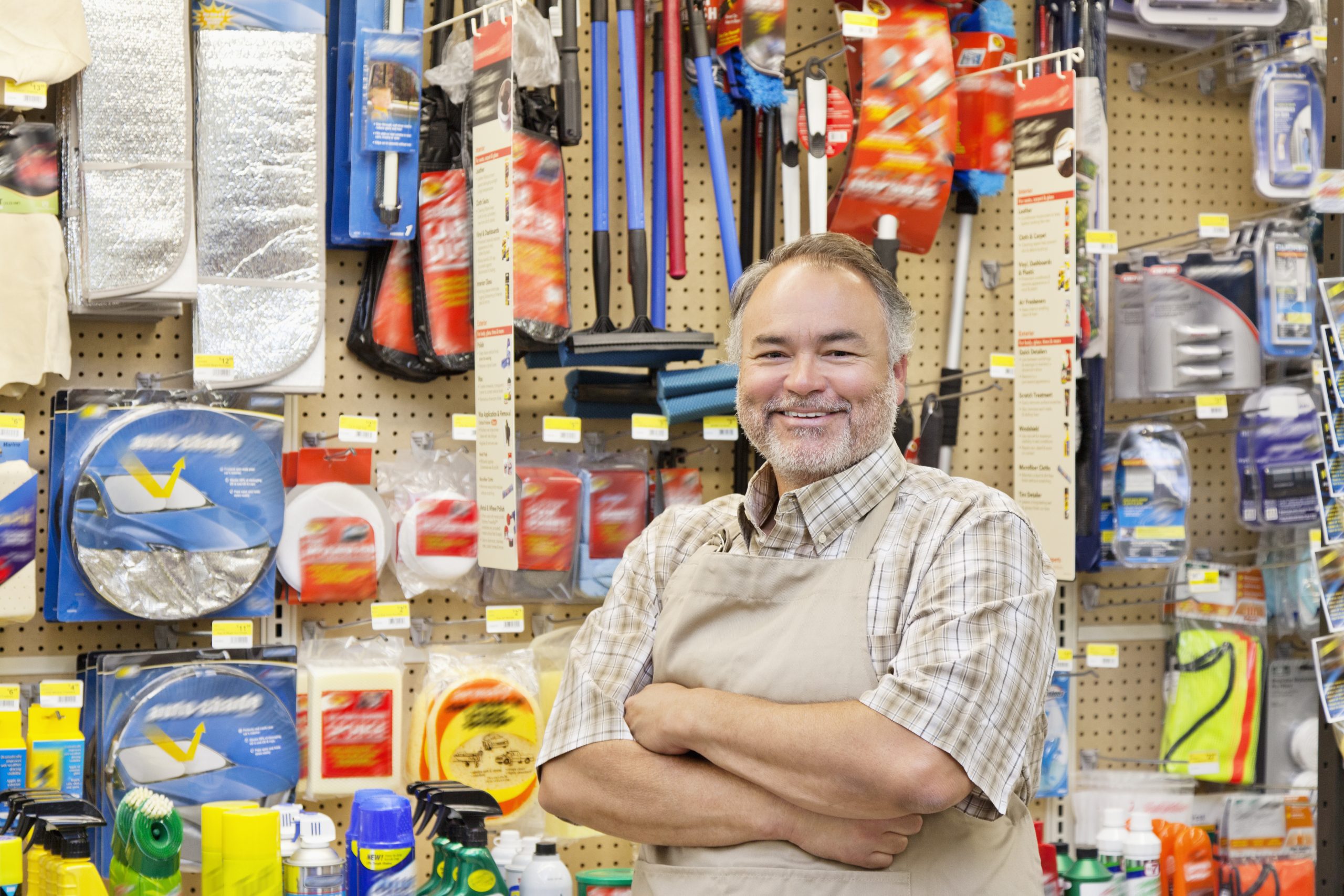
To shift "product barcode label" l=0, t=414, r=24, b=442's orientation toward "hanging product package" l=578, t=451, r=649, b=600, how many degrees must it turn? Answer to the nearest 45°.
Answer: approximately 90° to its left

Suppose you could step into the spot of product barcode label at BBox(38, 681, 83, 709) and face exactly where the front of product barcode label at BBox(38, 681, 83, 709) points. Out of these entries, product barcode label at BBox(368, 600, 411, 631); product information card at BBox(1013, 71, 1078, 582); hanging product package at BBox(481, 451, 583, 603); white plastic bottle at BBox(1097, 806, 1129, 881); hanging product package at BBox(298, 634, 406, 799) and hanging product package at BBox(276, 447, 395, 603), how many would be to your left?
6

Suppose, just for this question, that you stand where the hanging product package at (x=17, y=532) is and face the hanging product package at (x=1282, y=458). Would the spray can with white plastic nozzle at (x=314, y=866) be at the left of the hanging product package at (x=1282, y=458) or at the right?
right

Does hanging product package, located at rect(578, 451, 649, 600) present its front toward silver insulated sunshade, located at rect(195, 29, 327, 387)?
no

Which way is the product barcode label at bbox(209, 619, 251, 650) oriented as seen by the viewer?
toward the camera

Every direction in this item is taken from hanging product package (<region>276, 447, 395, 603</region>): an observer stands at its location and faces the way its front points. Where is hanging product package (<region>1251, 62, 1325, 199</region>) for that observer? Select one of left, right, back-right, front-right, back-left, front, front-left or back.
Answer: left

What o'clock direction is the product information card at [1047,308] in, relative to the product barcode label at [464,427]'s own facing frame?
The product information card is roughly at 9 o'clock from the product barcode label.

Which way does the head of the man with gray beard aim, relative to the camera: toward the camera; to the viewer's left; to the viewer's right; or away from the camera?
toward the camera

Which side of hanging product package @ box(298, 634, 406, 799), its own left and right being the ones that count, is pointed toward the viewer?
front

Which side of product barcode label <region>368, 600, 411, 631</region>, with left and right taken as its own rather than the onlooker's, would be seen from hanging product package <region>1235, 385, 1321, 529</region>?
left

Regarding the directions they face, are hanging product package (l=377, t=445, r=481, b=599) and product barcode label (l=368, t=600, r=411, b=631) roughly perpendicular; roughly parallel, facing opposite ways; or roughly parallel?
roughly parallel

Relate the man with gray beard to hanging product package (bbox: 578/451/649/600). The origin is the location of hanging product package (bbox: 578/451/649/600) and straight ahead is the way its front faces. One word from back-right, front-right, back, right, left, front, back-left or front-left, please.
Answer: front

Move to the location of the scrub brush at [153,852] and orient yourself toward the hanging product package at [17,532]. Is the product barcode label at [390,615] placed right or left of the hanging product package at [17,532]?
right

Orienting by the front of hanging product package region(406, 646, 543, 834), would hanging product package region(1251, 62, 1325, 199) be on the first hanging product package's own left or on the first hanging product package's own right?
on the first hanging product package's own left

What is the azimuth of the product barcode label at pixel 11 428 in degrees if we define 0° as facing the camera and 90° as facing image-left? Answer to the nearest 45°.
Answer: approximately 0°

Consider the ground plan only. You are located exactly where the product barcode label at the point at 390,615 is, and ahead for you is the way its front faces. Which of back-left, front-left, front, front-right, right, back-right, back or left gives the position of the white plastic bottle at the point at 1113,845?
left

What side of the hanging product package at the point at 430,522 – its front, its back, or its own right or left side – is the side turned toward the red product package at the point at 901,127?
left
